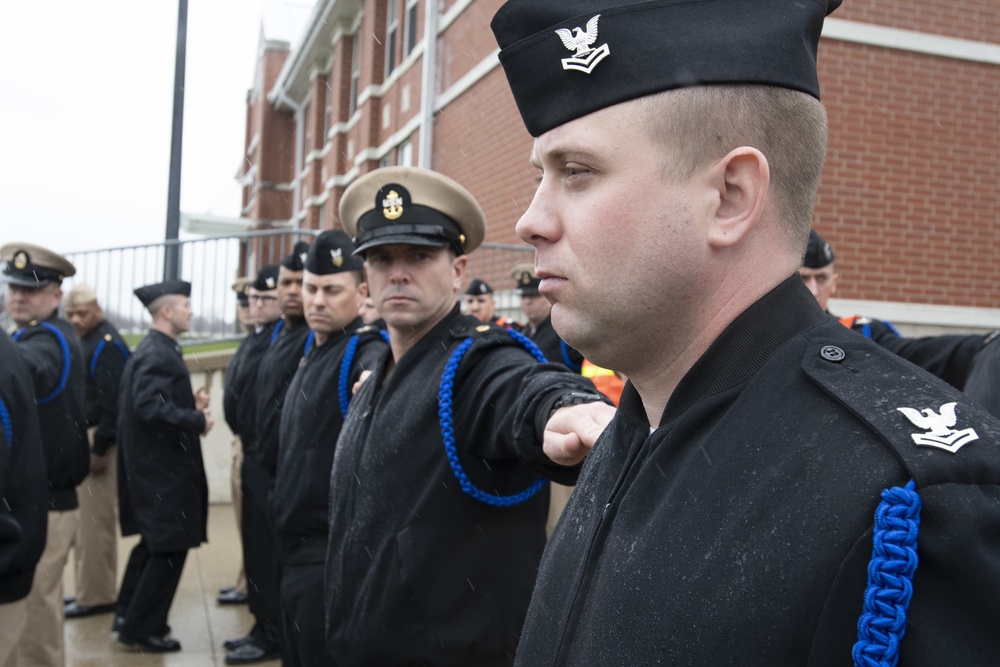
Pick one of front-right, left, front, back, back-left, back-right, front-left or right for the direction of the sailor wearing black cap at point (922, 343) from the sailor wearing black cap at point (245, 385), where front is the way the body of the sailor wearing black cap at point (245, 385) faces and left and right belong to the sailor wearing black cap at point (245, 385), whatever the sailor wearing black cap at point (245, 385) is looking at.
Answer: left

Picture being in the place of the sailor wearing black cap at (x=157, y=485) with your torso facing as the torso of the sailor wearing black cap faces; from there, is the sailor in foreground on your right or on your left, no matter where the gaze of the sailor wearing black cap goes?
on your right

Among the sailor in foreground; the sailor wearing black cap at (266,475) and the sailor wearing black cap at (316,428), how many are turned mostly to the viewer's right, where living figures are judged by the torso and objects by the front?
0

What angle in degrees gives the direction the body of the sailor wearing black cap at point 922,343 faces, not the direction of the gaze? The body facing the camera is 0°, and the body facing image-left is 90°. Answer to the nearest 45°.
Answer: approximately 45°

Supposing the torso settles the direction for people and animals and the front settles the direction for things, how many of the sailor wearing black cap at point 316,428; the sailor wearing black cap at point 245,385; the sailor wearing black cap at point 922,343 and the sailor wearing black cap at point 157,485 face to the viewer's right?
1

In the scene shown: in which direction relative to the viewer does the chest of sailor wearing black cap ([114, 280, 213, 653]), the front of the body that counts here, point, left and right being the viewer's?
facing to the right of the viewer

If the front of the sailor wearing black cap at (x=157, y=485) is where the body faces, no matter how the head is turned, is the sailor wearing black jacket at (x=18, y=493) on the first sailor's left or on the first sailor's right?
on the first sailor's right

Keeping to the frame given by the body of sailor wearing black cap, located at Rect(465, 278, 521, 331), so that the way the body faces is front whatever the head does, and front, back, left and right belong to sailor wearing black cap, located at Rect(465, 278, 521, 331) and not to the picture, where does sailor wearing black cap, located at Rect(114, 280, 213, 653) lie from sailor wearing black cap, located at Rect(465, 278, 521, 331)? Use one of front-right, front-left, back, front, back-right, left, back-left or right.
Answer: front

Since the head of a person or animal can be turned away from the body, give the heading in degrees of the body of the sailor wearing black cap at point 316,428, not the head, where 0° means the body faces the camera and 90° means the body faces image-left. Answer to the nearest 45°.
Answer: approximately 45°

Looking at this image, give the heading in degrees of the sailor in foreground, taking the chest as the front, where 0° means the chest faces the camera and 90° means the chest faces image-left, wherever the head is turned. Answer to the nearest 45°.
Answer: approximately 45°

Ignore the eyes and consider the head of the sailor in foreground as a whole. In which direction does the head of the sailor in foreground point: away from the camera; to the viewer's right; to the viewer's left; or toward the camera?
to the viewer's left
